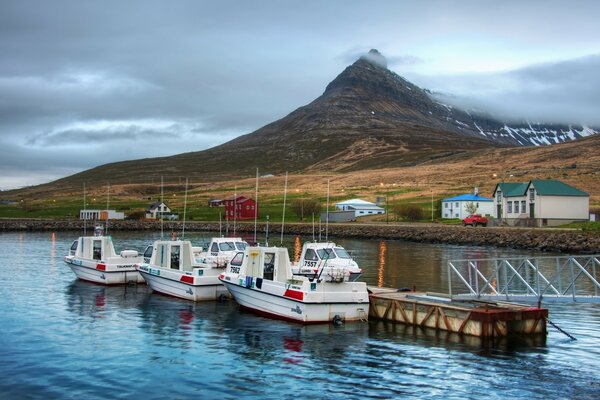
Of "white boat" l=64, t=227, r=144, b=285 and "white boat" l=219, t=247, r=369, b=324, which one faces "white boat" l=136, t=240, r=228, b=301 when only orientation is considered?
"white boat" l=219, t=247, r=369, b=324

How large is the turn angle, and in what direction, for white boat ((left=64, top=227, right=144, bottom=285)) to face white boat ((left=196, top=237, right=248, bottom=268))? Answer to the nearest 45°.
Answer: approximately 180°

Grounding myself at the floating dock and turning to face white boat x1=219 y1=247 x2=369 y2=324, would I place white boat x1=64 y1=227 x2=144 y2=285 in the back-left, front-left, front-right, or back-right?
front-right

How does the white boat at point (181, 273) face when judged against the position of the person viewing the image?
facing away from the viewer and to the left of the viewer

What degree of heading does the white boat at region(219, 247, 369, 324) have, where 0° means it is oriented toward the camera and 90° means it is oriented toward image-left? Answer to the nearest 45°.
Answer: approximately 135°

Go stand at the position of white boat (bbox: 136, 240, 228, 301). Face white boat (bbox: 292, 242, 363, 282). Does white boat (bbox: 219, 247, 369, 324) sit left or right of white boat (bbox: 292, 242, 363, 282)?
right

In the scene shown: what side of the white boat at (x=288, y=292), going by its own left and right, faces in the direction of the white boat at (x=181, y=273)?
front

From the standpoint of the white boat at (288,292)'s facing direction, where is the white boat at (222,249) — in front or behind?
in front
